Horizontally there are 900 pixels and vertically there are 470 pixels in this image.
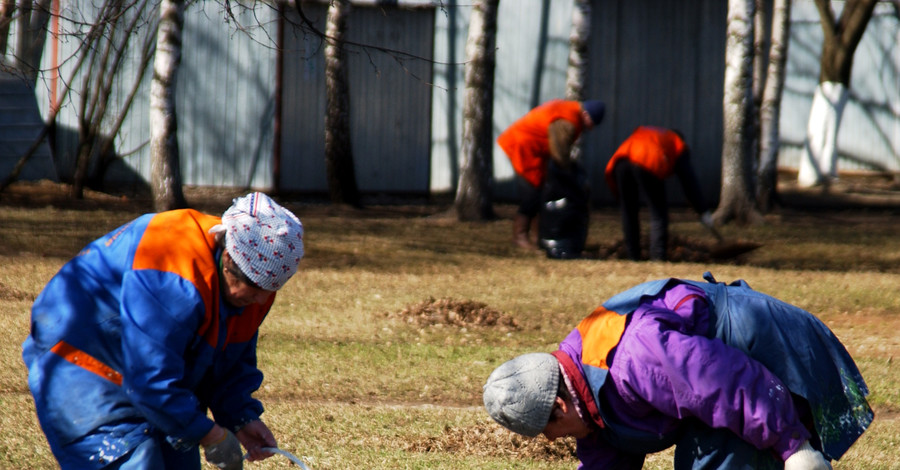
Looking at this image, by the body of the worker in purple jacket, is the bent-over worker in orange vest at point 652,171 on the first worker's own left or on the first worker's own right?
on the first worker's own right

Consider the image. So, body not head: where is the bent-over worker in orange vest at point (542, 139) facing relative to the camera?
to the viewer's right

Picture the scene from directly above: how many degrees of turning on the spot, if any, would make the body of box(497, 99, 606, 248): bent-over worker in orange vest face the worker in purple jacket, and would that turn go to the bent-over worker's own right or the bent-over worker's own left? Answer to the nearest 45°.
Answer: approximately 90° to the bent-over worker's own right

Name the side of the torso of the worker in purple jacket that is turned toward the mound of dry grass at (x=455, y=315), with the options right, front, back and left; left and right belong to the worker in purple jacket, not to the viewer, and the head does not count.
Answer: right

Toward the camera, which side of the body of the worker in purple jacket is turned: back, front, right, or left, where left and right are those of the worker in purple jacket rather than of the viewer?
left

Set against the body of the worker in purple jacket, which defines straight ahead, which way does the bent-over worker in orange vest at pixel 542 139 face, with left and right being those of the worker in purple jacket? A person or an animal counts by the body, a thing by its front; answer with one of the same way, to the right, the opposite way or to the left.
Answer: the opposite way

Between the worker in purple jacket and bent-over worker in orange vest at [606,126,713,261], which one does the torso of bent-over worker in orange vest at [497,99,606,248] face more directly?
the bent-over worker in orange vest

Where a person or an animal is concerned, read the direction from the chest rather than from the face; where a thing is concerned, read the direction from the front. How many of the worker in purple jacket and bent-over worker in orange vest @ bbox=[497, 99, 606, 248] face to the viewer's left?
1

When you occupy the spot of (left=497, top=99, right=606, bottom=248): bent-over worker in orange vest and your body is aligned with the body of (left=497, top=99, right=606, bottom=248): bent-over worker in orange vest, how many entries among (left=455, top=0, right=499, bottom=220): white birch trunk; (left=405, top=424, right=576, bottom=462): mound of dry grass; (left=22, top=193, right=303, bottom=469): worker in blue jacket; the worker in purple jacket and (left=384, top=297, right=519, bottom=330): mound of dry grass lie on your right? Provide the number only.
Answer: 4

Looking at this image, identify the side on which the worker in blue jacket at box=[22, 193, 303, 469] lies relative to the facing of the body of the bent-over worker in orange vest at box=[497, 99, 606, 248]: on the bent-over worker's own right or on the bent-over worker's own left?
on the bent-over worker's own right

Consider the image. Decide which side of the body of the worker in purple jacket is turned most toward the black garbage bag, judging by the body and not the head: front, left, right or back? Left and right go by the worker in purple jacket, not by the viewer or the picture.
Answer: right
